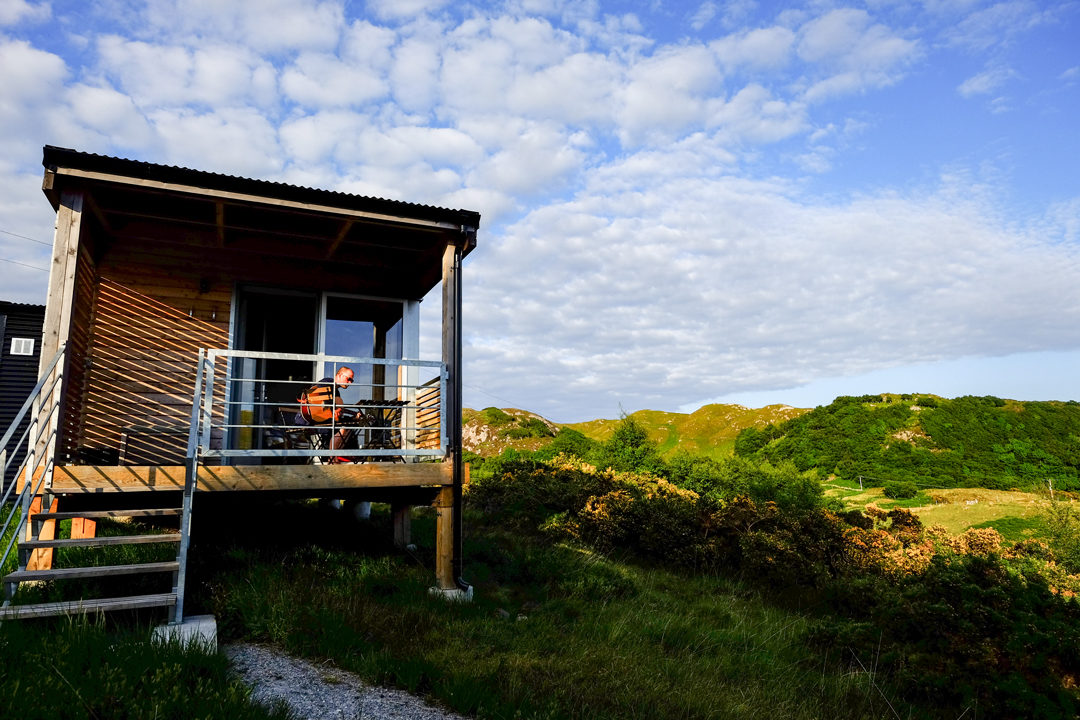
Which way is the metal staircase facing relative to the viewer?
toward the camera

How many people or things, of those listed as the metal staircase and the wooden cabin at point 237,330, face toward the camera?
2

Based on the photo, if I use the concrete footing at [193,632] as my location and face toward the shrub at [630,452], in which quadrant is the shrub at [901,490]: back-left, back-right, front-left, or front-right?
front-right

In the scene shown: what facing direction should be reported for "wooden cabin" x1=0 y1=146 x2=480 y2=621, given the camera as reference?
facing the viewer

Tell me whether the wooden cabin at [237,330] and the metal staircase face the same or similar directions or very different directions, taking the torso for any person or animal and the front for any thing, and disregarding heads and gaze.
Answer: same or similar directions

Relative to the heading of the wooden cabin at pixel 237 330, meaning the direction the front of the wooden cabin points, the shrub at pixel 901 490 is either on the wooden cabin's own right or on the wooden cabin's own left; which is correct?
on the wooden cabin's own left

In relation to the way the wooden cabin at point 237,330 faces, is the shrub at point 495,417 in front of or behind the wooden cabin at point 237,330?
behind

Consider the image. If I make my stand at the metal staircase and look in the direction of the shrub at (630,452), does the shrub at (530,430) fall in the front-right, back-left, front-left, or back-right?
front-left
